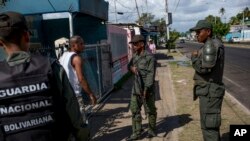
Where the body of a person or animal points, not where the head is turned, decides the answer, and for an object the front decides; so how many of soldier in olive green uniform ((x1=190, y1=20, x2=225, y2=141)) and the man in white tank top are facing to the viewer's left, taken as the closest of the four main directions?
1

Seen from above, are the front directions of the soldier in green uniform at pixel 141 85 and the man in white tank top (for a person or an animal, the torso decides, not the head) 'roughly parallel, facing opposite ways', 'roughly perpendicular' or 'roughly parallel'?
roughly parallel, facing opposite ways

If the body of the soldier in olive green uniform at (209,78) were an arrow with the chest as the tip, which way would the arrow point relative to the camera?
to the viewer's left

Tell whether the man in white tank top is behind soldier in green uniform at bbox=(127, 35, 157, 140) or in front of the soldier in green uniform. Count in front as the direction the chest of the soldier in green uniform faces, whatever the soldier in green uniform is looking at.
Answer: in front

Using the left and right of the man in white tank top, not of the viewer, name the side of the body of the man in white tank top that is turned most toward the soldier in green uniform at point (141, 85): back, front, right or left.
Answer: front

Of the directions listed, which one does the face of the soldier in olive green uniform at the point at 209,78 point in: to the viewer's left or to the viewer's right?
to the viewer's left

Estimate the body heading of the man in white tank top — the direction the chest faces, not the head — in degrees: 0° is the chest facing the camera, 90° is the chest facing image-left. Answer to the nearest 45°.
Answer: approximately 225°

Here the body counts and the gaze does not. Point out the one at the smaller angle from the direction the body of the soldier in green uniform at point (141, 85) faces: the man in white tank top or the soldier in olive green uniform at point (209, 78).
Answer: the man in white tank top

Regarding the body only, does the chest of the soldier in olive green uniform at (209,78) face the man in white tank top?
yes

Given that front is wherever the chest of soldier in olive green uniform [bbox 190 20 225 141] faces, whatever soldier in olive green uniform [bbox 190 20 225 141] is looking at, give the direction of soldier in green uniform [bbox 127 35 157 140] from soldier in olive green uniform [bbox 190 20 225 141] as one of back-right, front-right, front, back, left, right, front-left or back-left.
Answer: front-right

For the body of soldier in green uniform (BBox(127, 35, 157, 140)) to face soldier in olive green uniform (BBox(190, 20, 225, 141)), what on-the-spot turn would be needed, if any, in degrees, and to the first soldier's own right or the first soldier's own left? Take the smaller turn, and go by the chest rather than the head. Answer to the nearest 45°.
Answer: approximately 90° to the first soldier's own left
